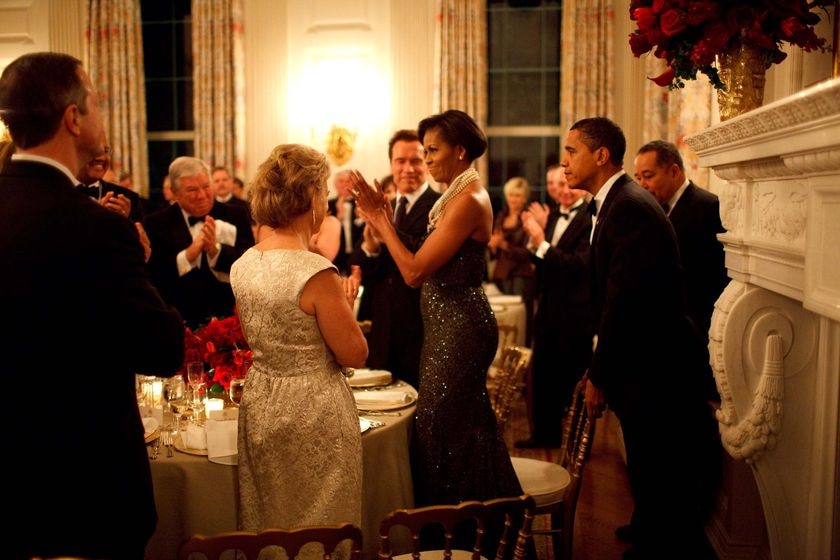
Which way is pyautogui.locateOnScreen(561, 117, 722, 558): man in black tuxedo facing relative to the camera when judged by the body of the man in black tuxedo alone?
to the viewer's left

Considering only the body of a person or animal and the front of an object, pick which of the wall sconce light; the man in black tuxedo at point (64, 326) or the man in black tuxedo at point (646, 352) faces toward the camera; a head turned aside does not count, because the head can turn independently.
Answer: the wall sconce light

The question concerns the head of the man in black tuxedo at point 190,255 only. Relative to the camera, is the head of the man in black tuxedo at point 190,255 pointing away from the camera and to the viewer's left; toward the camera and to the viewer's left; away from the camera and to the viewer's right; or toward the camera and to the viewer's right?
toward the camera and to the viewer's right

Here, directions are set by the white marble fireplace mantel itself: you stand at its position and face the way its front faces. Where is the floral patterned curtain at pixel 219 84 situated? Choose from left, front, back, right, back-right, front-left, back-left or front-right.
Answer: front-right

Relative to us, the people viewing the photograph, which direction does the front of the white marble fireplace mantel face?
facing to the left of the viewer

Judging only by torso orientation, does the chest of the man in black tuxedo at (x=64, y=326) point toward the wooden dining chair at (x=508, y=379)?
yes

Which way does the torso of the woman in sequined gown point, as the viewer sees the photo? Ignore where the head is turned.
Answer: to the viewer's left

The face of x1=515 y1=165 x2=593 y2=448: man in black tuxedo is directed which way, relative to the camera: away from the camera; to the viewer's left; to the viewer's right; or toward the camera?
to the viewer's left

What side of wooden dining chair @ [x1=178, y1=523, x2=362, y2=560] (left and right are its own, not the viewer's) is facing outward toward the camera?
back

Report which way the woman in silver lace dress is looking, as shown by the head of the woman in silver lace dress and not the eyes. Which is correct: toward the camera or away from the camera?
away from the camera

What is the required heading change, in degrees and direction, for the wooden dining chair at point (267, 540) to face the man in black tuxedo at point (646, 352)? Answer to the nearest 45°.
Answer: approximately 45° to its right

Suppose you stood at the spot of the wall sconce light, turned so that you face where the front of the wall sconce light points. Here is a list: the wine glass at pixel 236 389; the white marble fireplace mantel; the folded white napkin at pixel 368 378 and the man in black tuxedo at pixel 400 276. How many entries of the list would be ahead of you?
4
